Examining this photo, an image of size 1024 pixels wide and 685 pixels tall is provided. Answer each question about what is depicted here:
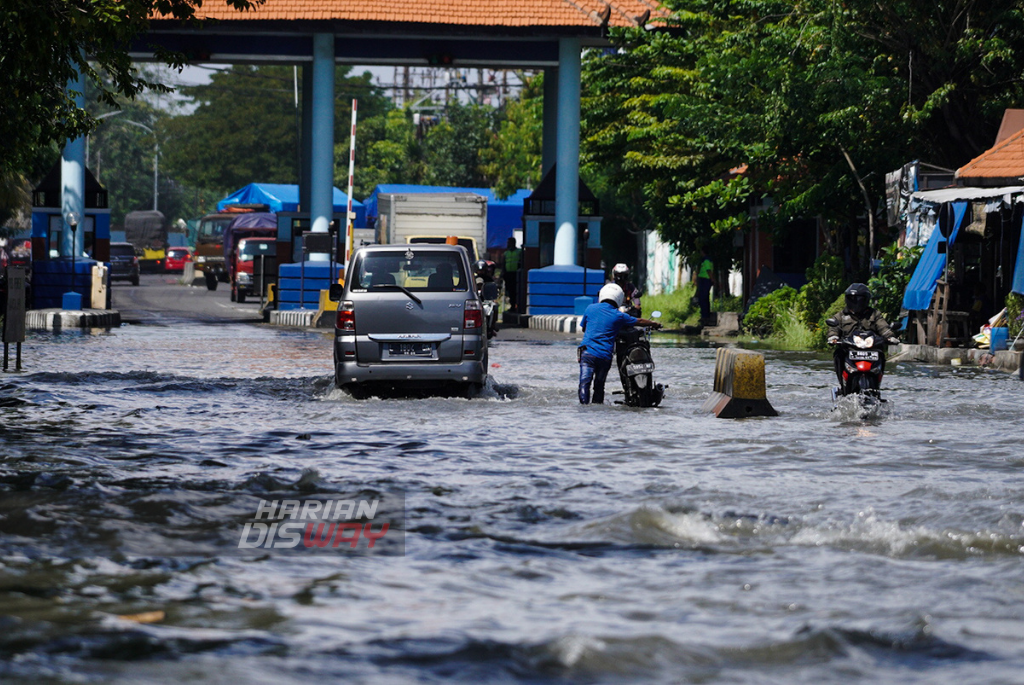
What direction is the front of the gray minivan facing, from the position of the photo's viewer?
facing away from the viewer

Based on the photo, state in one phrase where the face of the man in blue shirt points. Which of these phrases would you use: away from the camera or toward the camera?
away from the camera
